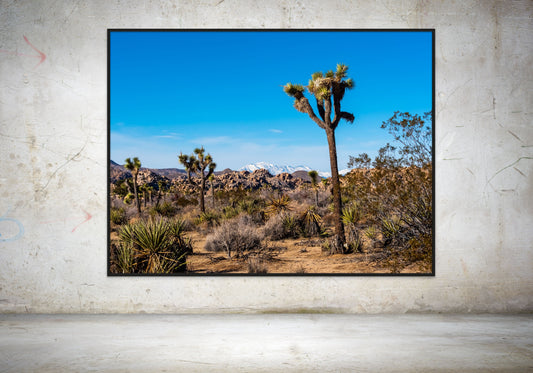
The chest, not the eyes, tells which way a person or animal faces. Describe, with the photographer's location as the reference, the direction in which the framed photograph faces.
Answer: facing the viewer
